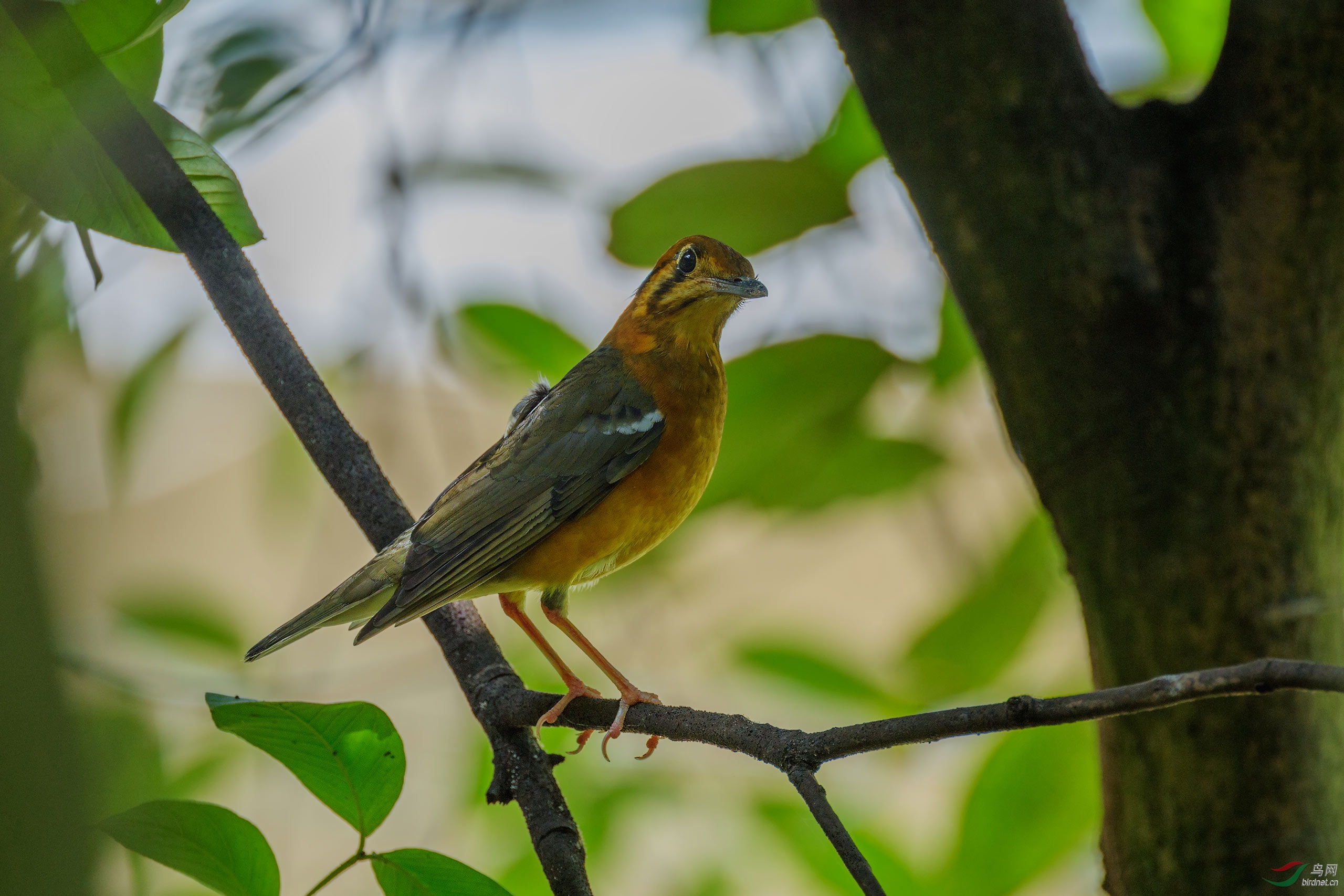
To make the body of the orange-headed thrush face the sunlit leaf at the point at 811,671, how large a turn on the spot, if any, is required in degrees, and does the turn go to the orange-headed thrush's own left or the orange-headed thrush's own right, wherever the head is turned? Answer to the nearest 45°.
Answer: approximately 45° to the orange-headed thrush's own left

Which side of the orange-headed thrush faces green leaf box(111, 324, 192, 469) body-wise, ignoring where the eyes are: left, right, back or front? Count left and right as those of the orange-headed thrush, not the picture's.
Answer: back

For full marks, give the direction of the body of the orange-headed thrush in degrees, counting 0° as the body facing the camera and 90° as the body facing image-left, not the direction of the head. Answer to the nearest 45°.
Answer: approximately 270°

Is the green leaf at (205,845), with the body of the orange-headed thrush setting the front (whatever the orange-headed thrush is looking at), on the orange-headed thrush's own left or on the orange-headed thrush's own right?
on the orange-headed thrush's own right

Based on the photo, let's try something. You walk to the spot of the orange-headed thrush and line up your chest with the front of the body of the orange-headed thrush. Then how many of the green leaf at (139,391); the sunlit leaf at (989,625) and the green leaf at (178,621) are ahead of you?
1

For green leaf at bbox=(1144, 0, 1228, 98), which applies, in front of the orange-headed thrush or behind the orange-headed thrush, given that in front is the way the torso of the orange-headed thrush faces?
in front

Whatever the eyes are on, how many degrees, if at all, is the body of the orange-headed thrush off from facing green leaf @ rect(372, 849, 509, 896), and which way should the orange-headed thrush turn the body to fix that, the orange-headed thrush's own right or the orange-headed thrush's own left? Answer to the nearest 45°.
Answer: approximately 90° to the orange-headed thrush's own right
